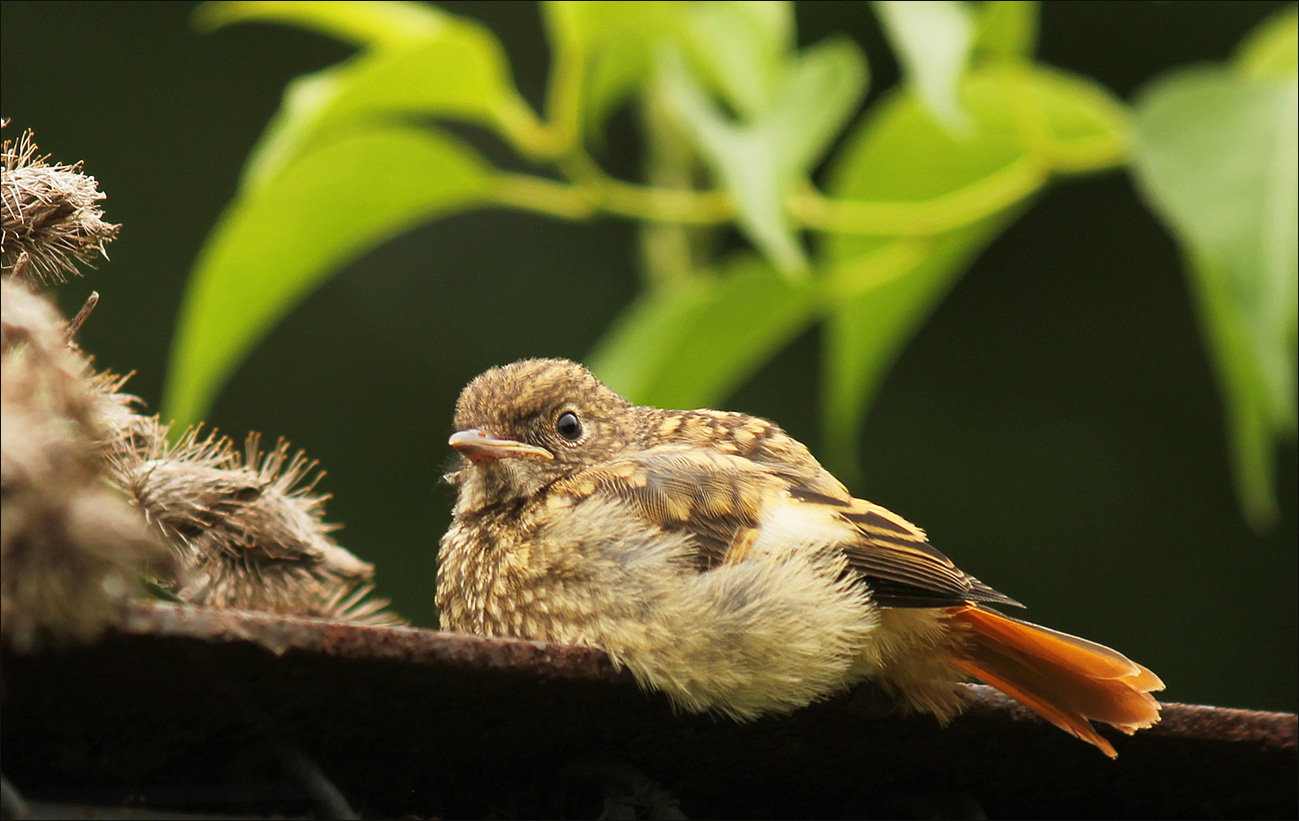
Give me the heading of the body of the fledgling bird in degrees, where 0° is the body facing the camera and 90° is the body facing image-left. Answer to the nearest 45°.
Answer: approximately 90°

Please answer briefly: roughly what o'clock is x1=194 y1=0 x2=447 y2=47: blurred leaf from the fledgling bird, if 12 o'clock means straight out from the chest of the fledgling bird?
The blurred leaf is roughly at 1 o'clock from the fledgling bird.

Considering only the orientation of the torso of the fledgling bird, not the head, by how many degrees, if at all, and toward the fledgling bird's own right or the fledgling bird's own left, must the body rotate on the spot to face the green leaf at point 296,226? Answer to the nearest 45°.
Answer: approximately 45° to the fledgling bird's own right
